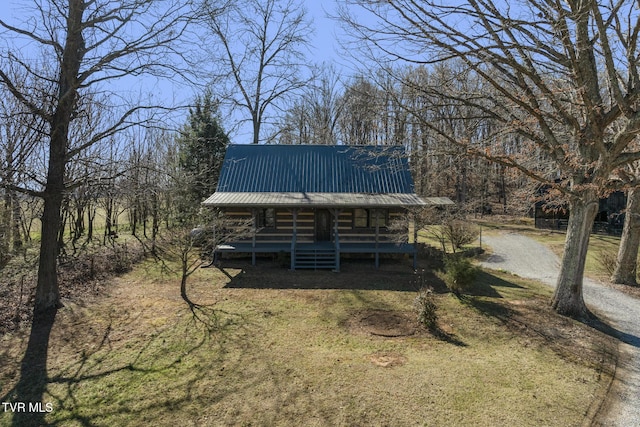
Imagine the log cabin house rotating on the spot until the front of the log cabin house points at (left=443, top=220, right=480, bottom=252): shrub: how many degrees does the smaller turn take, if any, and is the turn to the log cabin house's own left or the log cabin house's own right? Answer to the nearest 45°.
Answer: approximately 90° to the log cabin house's own left

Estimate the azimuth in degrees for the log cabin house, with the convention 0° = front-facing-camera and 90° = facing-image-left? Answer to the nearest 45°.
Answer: approximately 0°

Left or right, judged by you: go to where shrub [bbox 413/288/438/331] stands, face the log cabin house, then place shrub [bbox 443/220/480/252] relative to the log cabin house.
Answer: right

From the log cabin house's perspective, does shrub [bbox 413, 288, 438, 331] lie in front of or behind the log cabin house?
in front

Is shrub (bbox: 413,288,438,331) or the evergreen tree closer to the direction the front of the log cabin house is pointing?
the shrub

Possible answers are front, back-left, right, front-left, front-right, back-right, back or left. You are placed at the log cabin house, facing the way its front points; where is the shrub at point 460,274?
front-left

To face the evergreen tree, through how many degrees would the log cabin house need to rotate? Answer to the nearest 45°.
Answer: approximately 135° to its right

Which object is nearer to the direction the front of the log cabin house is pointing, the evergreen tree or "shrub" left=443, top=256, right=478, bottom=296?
the shrub
